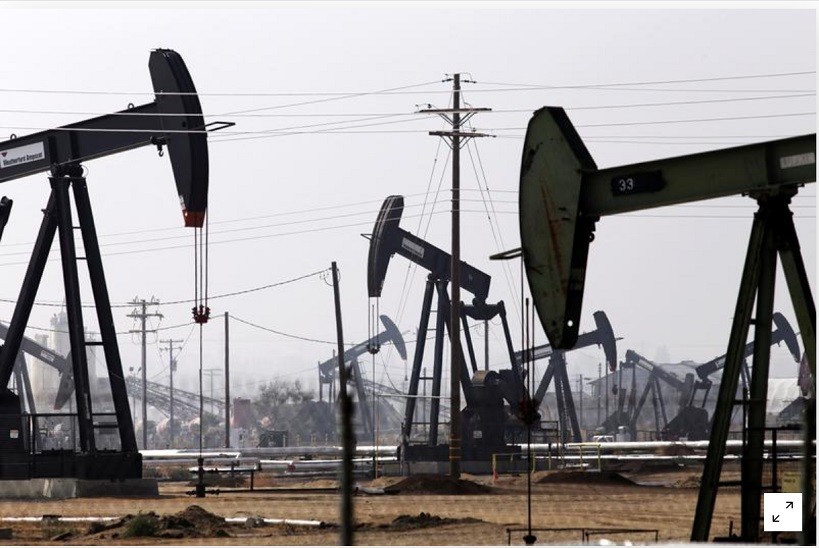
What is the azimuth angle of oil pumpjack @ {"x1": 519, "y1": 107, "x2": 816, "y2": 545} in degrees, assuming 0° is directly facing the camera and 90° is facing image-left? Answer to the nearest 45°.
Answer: approximately 90°

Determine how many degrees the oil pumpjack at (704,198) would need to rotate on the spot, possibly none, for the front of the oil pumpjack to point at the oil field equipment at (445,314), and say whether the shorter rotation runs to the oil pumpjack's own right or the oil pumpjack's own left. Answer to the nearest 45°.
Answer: approximately 90° to the oil pumpjack's own right

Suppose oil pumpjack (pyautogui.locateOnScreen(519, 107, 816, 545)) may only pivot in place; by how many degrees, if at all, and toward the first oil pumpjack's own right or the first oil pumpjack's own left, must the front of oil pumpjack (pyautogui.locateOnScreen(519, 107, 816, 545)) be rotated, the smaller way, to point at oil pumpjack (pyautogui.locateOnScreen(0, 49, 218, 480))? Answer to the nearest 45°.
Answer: approximately 45° to the first oil pumpjack's own right

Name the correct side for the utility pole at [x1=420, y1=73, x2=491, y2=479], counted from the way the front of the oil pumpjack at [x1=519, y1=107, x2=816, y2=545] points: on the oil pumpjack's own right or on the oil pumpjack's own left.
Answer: on the oil pumpjack's own right
